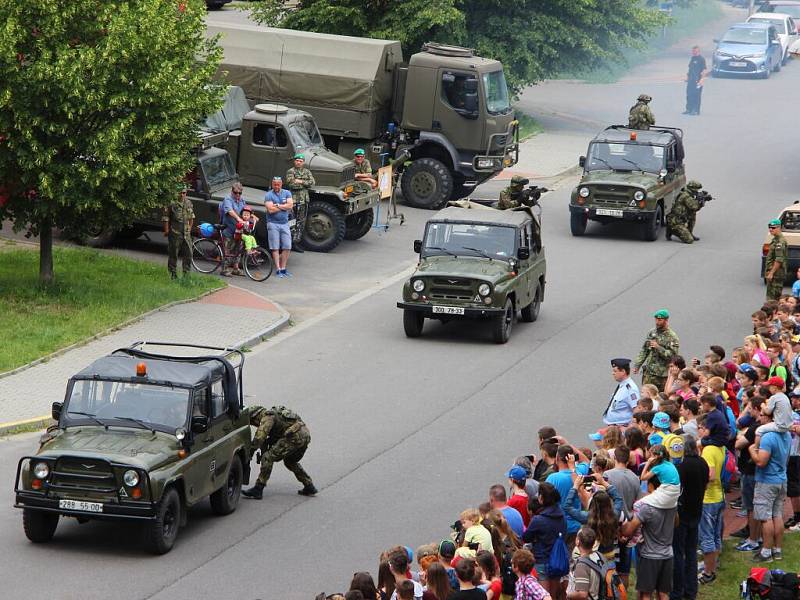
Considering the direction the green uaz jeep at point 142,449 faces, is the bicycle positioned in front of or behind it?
behind

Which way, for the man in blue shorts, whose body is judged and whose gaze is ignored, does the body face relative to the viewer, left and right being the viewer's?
facing the viewer

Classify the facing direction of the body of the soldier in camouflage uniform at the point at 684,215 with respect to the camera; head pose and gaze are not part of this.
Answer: to the viewer's right

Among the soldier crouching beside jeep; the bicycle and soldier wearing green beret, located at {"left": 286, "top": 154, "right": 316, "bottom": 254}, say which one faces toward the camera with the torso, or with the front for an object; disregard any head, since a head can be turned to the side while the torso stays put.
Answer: the soldier wearing green beret

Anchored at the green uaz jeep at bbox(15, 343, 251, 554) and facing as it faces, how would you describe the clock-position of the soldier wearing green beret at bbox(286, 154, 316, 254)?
The soldier wearing green beret is roughly at 5 o'clock from the green uaz jeep.

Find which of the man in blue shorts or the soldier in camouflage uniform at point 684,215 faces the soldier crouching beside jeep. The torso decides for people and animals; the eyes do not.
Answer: the man in blue shorts

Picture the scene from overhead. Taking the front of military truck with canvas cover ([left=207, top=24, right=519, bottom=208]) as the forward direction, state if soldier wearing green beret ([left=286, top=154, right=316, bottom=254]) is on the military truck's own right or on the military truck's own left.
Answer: on the military truck's own right

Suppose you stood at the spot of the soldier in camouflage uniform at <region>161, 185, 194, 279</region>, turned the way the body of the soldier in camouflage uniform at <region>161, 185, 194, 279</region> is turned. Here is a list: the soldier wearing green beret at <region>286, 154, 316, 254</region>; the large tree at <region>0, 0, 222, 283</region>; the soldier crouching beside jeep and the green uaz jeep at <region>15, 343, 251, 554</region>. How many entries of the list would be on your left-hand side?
1

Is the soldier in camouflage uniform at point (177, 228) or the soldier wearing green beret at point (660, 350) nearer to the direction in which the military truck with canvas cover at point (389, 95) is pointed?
the soldier wearing green beret

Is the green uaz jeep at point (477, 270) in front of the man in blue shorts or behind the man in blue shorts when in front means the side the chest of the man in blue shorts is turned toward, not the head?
in front

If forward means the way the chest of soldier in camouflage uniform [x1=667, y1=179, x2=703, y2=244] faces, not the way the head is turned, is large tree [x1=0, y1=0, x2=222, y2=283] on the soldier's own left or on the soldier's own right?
on the soldier's own right

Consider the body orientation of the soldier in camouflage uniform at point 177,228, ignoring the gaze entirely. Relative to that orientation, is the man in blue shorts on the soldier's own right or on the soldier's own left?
on the soldier's own left

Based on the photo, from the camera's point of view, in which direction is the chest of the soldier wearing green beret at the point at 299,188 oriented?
toward the camera

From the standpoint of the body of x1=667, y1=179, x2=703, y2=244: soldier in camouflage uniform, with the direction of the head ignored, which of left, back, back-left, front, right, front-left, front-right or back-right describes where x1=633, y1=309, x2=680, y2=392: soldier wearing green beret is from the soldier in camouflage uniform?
right

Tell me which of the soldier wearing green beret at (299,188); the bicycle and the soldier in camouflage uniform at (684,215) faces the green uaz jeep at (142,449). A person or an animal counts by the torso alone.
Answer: the soldier wearing green beret

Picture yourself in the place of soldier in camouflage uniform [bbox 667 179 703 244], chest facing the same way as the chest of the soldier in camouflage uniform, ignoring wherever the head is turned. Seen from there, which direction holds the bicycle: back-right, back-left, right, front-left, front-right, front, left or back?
back-right

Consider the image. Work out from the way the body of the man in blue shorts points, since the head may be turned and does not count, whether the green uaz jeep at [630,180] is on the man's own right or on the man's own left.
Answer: on the man's own left

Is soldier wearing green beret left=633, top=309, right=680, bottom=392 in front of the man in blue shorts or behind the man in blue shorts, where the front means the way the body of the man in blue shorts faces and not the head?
in front

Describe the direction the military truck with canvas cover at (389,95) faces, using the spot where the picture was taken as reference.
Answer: facing the viewer and to the right of the viewer
